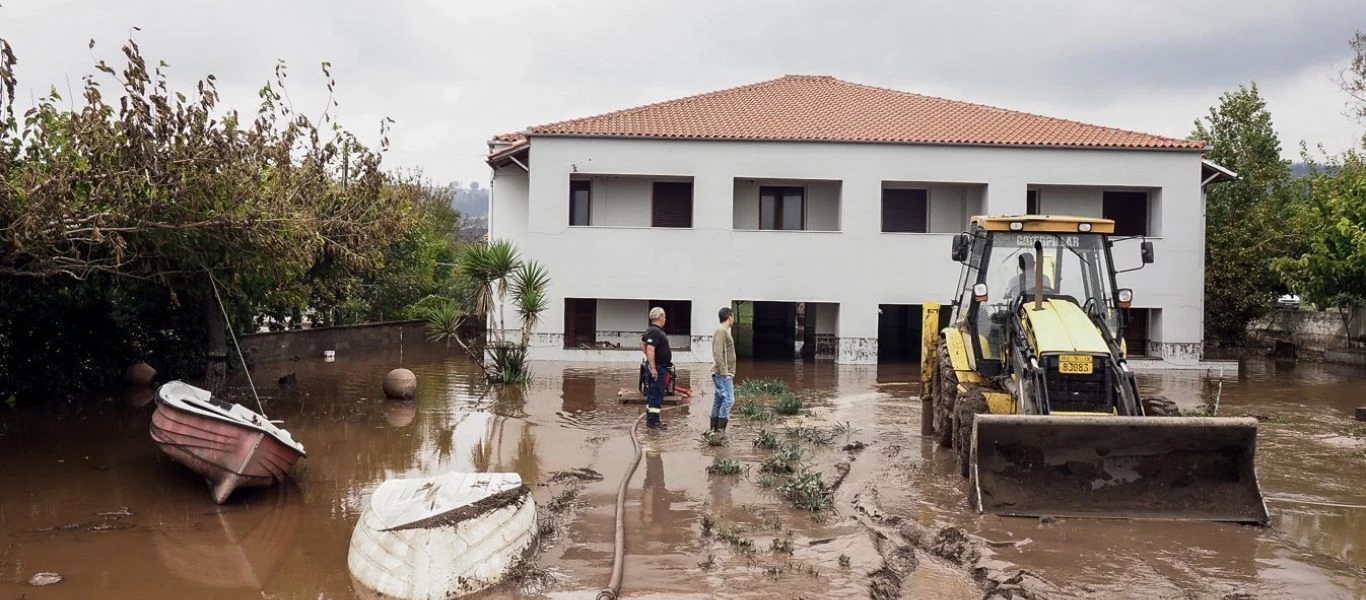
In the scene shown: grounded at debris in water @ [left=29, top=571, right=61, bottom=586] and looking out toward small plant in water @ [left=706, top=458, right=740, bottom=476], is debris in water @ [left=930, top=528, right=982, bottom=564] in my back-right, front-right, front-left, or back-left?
front-right

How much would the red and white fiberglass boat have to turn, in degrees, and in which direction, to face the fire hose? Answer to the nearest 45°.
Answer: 0° — it already faces it

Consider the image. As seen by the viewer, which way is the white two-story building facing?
toward the camera

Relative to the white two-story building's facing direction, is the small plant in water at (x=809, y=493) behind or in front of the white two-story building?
in front

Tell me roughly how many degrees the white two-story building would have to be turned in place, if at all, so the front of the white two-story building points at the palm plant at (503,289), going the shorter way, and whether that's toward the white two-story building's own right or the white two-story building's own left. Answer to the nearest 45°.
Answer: approximately 45° to the white two-story building's own right

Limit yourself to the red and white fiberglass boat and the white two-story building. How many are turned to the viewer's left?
0

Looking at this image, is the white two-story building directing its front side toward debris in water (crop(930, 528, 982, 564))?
yes

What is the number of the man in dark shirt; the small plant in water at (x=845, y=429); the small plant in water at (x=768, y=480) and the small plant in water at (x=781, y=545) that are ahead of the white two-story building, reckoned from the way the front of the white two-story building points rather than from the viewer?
4

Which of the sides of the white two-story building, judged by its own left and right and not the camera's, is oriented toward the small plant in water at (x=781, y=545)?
front

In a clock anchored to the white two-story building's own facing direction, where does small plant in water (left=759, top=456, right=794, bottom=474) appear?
The small plant in water is roughly at 12 o'clock from the white two-story building.

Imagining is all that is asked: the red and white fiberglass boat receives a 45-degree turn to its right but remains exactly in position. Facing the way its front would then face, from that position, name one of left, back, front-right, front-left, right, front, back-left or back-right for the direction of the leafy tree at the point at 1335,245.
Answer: left

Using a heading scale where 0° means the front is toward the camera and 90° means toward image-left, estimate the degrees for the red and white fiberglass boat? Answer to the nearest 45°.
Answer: approximately 315°

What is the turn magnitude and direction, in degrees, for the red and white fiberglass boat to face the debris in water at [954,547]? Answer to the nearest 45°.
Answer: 0° — it already faces it

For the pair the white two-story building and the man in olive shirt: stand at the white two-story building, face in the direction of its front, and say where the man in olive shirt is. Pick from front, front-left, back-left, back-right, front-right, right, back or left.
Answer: front

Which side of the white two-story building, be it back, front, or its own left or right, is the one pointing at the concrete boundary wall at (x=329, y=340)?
right
